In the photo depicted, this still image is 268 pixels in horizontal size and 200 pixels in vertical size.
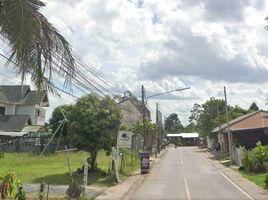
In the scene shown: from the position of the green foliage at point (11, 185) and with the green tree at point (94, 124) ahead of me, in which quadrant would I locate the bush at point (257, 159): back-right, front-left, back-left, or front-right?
front-right

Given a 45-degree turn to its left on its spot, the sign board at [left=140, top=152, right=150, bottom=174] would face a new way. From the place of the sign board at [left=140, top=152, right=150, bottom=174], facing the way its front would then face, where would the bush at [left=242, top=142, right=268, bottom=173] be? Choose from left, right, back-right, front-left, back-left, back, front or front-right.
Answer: front-left

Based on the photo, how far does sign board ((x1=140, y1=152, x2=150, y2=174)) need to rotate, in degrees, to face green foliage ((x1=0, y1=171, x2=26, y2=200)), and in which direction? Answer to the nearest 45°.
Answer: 0° — it already faces it

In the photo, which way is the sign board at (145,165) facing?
toward the camera

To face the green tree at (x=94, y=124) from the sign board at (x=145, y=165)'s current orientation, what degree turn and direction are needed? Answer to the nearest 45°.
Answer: approximately 45° to its right

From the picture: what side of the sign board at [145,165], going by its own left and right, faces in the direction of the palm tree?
front
